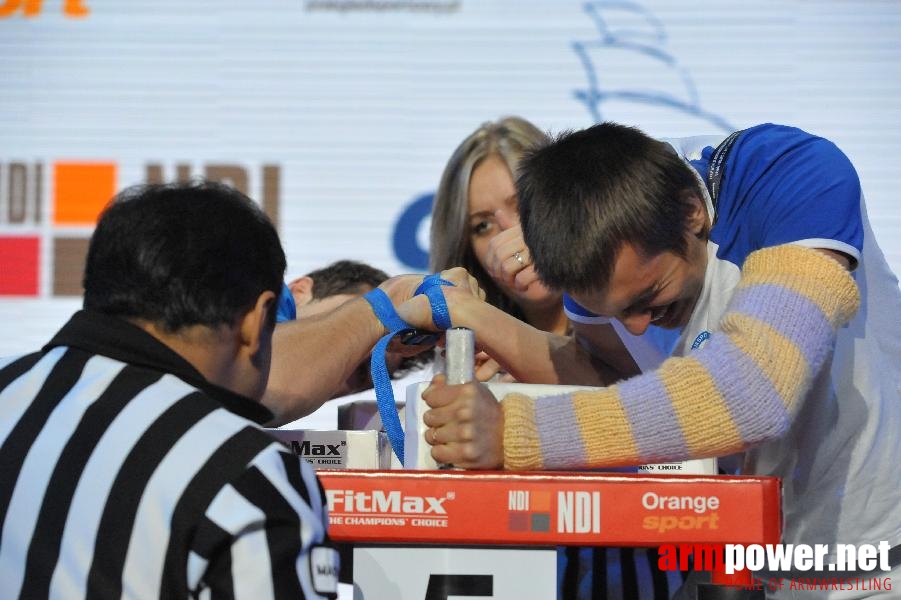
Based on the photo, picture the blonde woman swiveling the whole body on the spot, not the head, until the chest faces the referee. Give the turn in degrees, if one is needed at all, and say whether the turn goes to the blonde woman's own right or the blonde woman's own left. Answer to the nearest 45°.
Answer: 0° — they already face them

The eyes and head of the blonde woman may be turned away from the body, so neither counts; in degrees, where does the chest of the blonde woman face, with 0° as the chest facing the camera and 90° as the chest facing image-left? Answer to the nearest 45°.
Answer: approximately 0°

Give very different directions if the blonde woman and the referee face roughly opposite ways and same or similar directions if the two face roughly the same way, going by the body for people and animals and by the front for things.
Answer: very different directions

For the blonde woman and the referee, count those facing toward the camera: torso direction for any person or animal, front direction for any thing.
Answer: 1

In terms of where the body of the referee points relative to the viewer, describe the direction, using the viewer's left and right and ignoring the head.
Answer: facing away from the viewer and to the right of the viewer

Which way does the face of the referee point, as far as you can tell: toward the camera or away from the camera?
away from the camera
